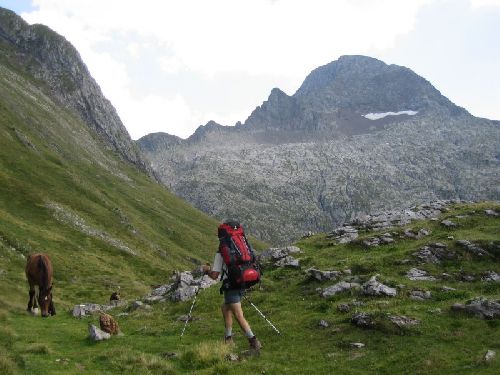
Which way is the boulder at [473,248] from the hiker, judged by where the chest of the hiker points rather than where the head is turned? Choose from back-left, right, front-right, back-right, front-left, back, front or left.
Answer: right

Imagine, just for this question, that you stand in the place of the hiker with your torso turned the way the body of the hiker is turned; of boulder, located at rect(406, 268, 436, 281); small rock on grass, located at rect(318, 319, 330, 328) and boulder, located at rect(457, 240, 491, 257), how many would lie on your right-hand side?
3

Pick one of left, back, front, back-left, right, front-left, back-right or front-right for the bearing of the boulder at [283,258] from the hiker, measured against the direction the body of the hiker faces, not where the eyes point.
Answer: front-right

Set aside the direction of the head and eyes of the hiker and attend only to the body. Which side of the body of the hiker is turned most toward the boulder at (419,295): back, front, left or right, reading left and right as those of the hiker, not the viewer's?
right

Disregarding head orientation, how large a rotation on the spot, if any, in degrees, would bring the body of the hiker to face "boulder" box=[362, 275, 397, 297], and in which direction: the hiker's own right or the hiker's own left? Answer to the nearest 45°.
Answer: approximately 90° to the hiker's own right

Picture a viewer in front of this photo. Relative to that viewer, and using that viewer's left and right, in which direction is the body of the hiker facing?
facing away from the viewer and to the left of the viewer

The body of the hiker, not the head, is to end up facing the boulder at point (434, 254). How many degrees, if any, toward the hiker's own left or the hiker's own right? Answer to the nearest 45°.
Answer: approximately 90° to the hiker's own right

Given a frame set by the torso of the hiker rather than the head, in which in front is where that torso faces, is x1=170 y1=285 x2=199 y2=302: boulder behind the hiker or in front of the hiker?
in front

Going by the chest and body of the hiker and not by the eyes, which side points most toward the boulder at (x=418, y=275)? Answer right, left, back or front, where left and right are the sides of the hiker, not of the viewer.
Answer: right

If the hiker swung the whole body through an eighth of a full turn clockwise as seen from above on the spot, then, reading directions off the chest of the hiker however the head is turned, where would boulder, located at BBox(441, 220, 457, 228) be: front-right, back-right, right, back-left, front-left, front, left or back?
front-right

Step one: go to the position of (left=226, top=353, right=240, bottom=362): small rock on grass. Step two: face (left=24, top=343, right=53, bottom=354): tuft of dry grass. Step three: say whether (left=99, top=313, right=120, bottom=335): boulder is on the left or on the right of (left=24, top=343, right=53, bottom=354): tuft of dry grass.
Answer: right

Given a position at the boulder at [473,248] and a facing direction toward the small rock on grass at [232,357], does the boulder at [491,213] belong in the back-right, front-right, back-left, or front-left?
back-right
